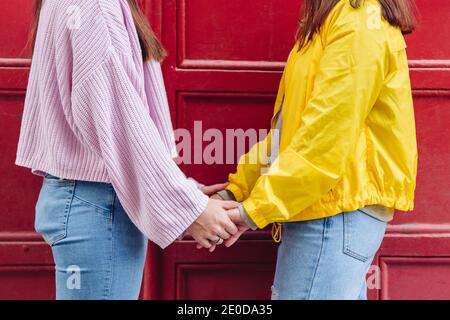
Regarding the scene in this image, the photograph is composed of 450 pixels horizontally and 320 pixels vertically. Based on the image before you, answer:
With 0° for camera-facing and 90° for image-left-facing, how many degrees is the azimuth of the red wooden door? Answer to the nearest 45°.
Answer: approximately 0°
